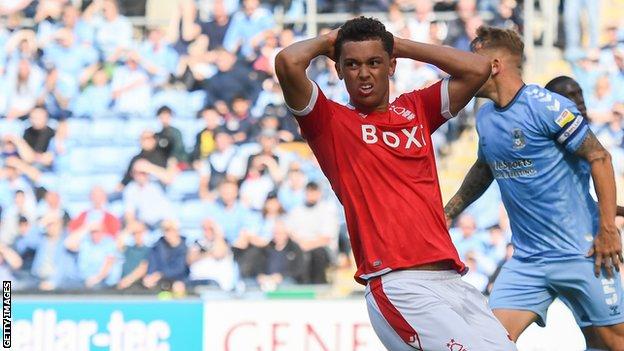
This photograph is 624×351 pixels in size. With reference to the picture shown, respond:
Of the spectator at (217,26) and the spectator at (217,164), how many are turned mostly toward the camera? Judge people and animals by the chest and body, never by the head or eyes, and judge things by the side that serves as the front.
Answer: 2

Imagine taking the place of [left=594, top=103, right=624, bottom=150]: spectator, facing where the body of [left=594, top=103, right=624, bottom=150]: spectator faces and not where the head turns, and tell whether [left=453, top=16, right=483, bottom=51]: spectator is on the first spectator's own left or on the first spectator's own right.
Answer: on the first spectator's own right

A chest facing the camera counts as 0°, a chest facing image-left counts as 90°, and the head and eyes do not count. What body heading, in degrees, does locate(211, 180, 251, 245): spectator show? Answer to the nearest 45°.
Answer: approximately 0°

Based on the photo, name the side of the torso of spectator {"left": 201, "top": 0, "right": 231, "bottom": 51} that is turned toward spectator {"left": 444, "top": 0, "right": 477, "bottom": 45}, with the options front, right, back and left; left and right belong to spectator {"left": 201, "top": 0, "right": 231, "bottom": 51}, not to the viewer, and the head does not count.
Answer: left

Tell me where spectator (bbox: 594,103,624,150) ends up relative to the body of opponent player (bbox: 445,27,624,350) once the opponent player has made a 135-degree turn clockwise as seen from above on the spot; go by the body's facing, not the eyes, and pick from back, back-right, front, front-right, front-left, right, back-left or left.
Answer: front

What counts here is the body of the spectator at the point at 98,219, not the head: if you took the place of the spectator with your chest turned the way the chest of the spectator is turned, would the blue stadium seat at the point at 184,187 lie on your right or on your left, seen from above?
on your left
